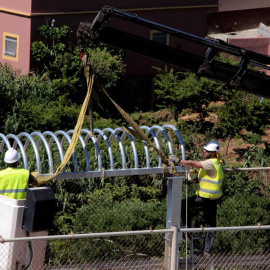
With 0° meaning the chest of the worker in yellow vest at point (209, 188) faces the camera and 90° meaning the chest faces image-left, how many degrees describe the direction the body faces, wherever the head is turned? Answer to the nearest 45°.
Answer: approximately 90°

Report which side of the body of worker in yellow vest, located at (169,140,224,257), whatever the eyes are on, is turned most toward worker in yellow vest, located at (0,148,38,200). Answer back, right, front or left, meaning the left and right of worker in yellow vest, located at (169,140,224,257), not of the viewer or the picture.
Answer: front

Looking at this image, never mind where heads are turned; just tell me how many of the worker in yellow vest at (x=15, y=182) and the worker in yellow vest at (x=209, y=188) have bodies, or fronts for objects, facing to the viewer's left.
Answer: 1
